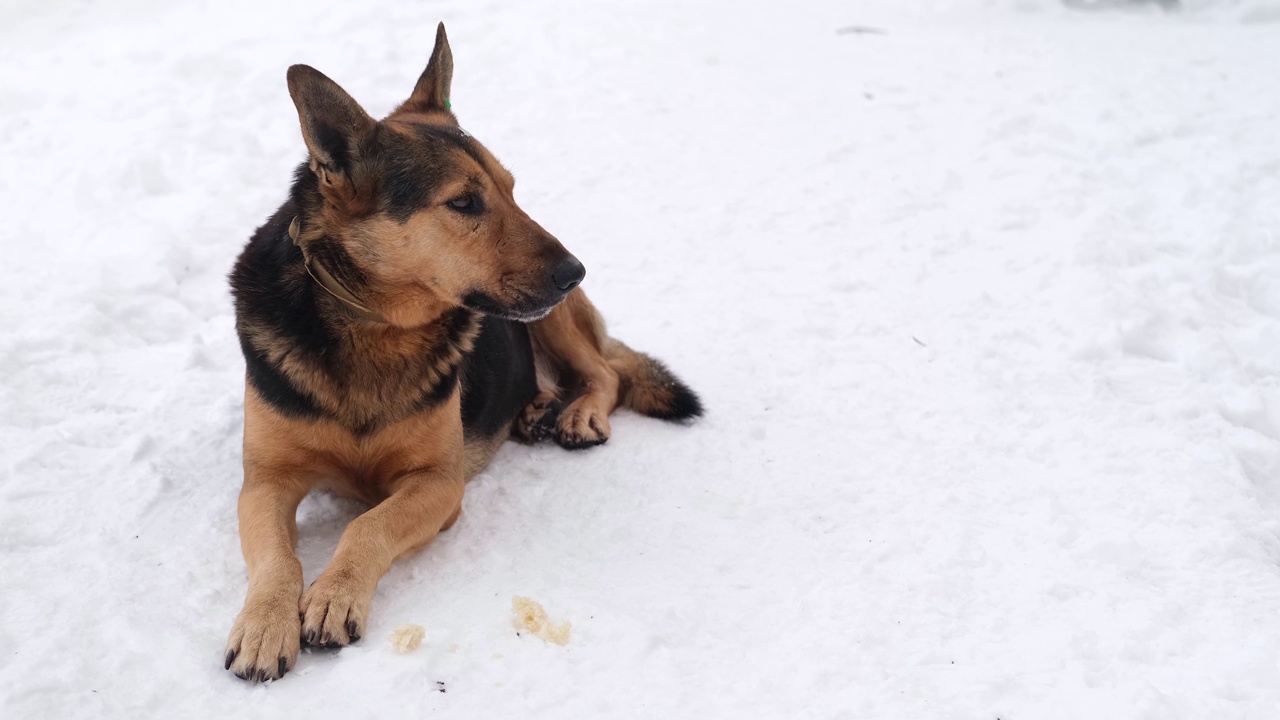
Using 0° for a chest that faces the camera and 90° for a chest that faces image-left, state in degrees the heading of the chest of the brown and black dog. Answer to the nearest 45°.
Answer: approximately 45°
